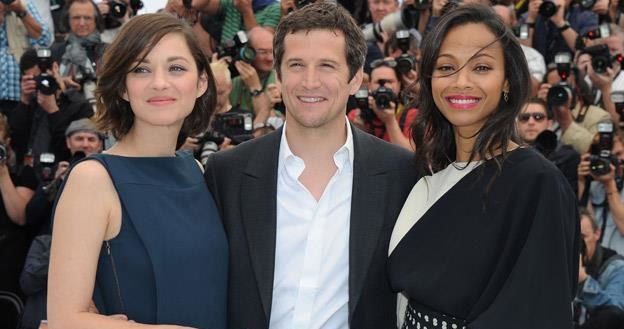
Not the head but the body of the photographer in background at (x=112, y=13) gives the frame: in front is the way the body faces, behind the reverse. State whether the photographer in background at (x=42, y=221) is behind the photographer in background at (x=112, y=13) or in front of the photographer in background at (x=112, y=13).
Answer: in front

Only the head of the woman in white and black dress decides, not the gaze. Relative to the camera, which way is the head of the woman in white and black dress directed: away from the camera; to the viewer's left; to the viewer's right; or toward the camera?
toward the camera

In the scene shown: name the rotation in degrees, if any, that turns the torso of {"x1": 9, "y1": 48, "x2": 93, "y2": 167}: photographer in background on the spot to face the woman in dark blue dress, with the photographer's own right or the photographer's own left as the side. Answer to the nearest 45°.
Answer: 0° — they already face them

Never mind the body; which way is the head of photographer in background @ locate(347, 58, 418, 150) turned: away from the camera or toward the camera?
toward the camera

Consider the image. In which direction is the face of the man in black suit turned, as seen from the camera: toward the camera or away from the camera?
toward the camera

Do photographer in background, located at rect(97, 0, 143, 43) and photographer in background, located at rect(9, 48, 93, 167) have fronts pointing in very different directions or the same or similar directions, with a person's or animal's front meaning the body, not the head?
same or similar directions

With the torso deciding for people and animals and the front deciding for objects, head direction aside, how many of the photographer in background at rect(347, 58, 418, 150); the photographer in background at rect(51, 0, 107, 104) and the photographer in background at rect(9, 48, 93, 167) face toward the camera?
3

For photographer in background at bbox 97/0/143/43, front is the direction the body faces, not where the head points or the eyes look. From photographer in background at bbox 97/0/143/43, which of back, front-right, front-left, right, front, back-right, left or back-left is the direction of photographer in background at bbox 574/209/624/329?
front-left

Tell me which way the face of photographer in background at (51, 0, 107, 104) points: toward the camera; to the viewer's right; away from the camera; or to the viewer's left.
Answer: toward the camera

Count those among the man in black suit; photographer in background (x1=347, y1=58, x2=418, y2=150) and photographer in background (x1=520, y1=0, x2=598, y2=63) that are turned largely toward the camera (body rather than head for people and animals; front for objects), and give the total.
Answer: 3

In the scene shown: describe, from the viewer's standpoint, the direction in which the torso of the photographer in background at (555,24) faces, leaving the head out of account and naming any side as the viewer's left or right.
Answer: facing the viewer

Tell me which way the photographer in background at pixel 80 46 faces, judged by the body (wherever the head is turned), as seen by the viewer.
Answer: toward the camera

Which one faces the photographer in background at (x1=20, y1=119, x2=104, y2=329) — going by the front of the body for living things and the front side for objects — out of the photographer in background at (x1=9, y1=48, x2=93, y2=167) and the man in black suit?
the photographer in background at (x1=9, y1=48, x2=93, y2=167)

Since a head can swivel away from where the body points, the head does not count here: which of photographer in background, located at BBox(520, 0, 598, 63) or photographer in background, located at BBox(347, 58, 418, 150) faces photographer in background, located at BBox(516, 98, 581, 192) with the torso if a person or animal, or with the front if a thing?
photographer in background, located at BBox(520, 0, 598, 63)

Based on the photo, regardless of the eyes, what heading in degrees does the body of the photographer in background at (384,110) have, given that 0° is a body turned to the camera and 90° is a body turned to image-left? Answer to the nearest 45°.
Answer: approximately 0°
